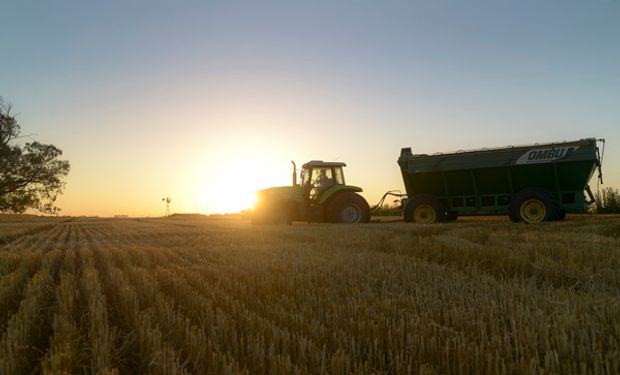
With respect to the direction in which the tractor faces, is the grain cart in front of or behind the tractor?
behind

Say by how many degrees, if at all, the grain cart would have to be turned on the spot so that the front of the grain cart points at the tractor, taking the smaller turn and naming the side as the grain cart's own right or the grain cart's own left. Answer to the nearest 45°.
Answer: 0° — it already faces it

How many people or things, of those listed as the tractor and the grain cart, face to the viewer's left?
2

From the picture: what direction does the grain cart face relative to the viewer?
to the viewer's left

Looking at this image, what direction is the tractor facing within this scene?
to the viewer's left
